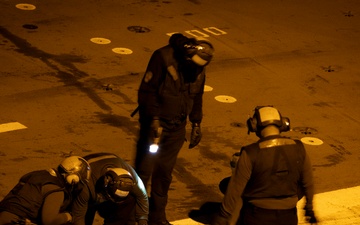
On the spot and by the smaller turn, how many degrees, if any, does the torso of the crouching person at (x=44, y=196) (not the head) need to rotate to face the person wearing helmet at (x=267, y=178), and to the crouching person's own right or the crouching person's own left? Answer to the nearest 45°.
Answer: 0° — they already face them

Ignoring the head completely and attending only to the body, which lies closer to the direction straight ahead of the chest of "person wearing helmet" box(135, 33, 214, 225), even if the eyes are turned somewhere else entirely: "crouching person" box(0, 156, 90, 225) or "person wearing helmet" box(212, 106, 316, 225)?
the person wearing helmet

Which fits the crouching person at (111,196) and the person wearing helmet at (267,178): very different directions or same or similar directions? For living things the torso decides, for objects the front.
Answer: very different directions

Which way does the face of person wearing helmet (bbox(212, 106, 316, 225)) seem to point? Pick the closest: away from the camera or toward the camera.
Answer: away from the camera

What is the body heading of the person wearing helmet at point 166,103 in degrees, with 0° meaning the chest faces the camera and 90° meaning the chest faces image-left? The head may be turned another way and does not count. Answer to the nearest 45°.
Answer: approximately 315°

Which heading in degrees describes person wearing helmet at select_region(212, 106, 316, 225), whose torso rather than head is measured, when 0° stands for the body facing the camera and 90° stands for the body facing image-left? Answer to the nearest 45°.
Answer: approximately 180°

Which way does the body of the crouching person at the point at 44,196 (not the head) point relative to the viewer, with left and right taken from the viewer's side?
facing to the right of the viewer

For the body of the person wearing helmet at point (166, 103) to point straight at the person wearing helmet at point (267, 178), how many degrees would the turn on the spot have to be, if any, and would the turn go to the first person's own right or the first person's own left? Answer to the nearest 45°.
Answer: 0° — they already face them

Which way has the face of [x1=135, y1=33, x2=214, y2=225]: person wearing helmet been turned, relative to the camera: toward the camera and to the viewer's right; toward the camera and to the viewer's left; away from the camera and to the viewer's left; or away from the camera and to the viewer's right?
toward the camera and to the viewer's right

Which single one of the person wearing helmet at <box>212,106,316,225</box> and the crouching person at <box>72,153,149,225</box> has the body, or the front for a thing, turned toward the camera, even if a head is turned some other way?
the crouching person

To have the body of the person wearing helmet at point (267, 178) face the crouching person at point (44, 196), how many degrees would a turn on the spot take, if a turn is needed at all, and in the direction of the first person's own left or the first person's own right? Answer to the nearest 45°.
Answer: approximately 90° to the first person's own left

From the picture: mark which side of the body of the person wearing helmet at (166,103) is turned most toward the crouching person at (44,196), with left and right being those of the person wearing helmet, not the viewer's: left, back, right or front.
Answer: right
